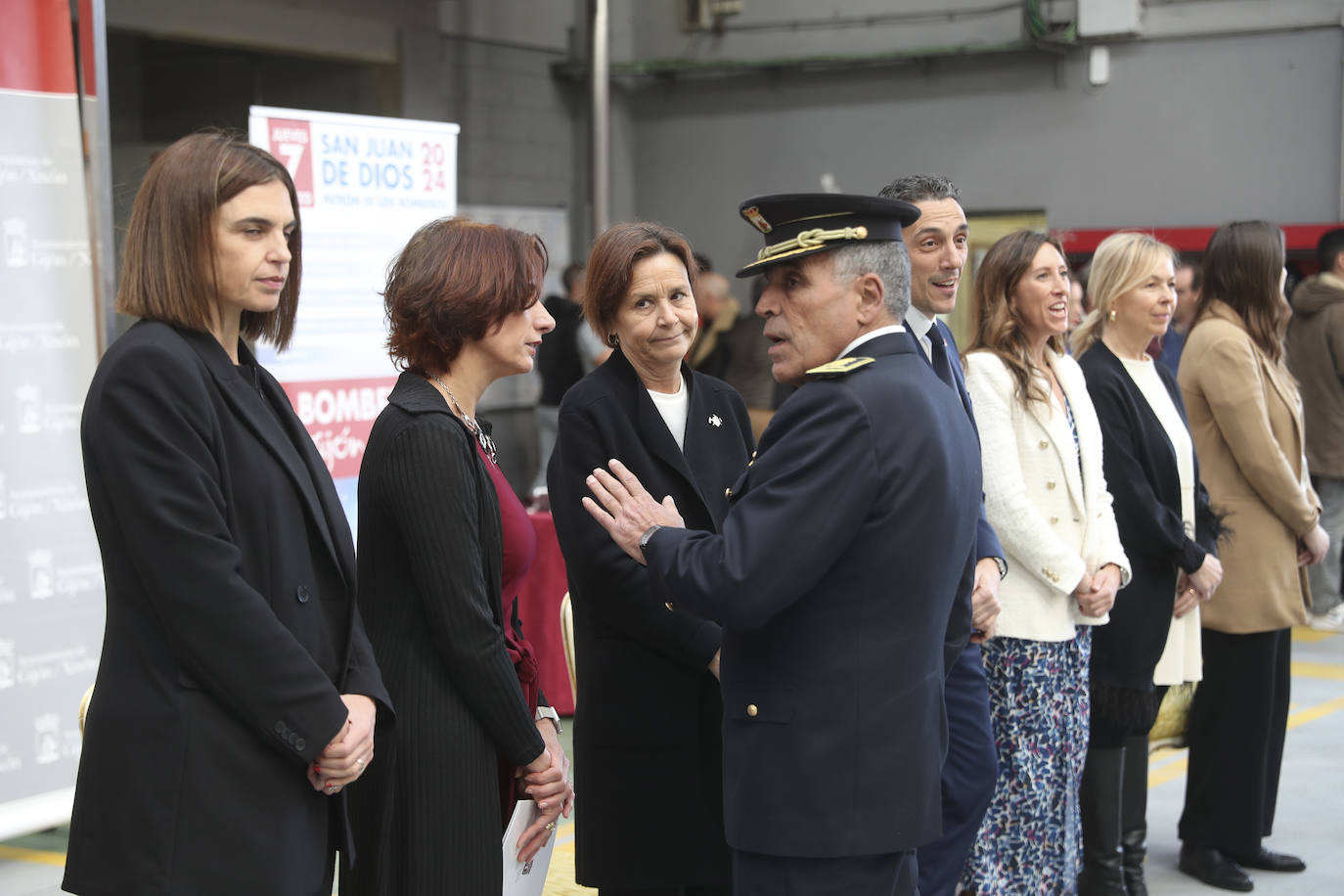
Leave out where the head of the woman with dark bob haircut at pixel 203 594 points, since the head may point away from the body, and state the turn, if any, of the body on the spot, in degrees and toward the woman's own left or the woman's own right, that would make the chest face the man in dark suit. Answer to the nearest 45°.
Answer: approximately 90° to the woman's own left

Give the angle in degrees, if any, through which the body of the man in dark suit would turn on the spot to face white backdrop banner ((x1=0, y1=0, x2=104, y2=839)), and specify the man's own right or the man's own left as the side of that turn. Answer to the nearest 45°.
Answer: approximately 135° to the man's own right

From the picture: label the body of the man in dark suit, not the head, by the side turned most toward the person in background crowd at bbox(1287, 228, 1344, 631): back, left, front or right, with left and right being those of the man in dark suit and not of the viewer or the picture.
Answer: left

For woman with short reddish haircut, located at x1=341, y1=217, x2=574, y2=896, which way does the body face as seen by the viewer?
to the viewer's right

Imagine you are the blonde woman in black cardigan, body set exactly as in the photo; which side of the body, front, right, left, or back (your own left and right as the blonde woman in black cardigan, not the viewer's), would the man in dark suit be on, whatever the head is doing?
right

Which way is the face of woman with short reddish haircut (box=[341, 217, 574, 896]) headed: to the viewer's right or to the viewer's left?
to the viewer's right

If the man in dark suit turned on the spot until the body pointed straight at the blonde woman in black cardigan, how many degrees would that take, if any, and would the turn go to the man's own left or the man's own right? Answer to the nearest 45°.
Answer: approximately 90° to the man's own left

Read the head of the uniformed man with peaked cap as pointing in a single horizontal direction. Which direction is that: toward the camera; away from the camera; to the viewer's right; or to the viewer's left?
to the viewer's left

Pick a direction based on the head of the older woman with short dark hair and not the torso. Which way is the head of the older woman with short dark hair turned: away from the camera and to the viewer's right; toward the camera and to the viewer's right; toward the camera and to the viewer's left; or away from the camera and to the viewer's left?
toward the camera and to the viewer's right
